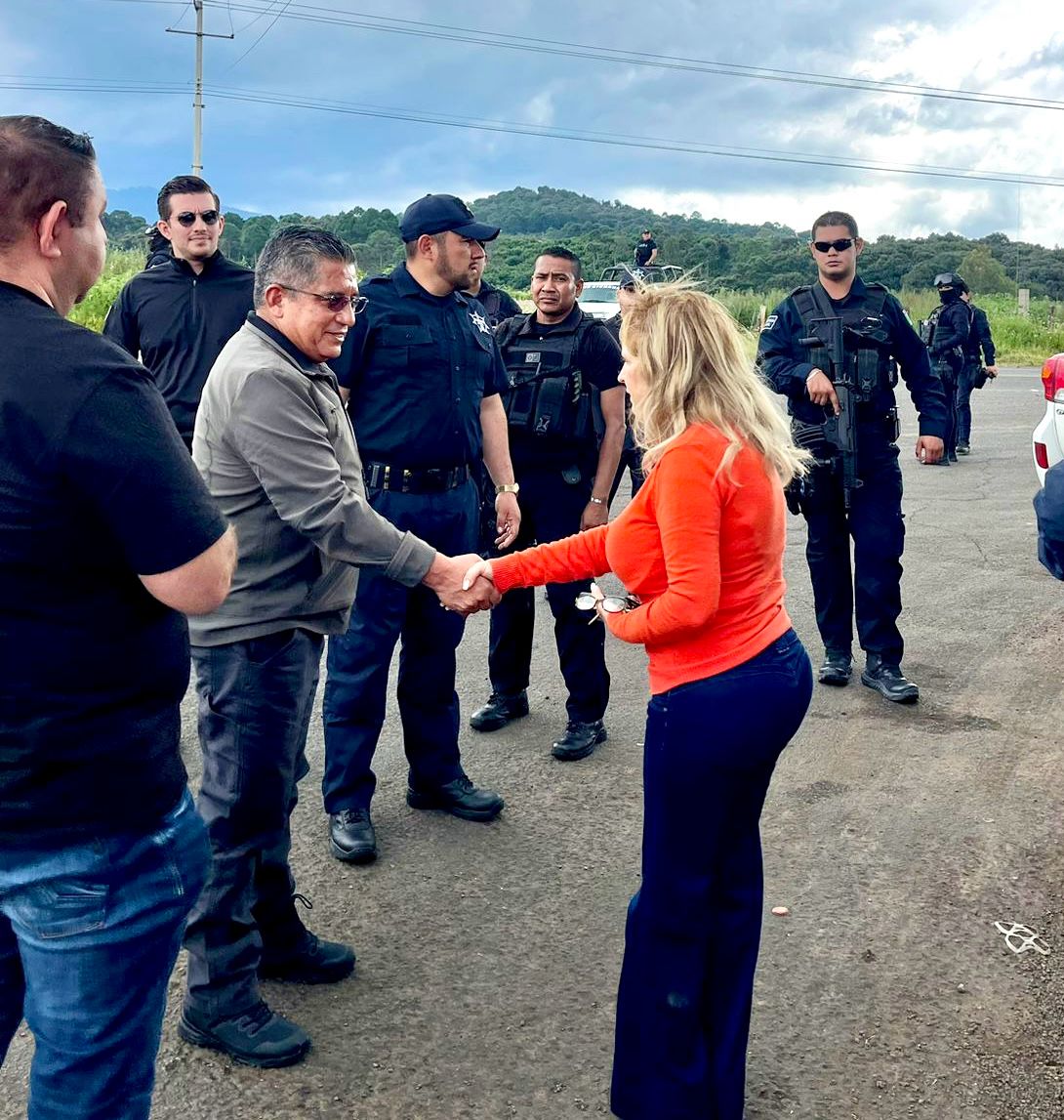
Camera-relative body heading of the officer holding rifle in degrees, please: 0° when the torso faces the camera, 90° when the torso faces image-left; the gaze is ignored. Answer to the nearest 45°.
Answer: approximately 0°

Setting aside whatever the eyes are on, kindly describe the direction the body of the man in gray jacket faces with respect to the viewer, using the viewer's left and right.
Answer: facing to the right of the viewer

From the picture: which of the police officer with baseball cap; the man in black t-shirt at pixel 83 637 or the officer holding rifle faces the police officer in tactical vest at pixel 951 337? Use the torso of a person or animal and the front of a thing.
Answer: the man in black t-shirt

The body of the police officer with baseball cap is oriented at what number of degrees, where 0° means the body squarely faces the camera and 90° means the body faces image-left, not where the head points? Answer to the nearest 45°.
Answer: approximately 315°

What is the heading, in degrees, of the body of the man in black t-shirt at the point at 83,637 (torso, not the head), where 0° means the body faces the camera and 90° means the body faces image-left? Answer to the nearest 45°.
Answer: approximately 225°

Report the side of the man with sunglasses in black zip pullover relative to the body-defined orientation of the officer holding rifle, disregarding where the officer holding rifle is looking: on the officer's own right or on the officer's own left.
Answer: on the officer's own right

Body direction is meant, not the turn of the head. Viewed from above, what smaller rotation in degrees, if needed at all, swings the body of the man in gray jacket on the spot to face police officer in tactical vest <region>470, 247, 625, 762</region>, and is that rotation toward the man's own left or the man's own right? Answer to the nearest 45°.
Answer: approximately 45° to the man's own left

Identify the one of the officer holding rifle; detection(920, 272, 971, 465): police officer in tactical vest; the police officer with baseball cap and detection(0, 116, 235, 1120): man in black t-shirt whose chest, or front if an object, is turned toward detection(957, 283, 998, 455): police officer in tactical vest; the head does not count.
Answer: the man in black t-shirt

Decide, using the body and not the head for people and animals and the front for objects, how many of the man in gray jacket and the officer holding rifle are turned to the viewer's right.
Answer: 1

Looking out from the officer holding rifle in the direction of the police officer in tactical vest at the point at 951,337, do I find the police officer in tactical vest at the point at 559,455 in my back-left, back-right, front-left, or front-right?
back-left

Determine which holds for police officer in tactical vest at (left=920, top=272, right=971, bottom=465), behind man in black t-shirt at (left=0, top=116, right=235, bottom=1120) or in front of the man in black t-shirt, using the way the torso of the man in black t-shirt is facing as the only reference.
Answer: in front

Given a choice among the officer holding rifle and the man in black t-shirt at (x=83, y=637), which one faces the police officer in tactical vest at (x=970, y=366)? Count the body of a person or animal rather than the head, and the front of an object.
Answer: the man in black t-shirt

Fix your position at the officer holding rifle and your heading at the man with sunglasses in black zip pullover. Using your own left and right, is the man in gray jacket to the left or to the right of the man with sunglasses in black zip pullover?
left
